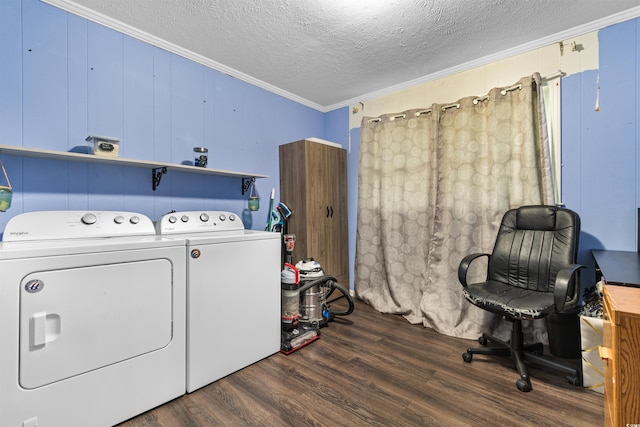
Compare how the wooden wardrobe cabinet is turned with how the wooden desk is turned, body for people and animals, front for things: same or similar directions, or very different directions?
very different directions

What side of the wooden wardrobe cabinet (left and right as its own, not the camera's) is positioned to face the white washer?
right

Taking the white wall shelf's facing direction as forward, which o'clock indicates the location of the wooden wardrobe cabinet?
The wooden wardrobe cabinet is roughly at 10 o'clock from the white wall shelf.

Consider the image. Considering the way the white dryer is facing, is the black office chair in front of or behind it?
in front

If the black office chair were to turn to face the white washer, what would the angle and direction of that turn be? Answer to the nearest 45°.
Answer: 0° — it already faces it

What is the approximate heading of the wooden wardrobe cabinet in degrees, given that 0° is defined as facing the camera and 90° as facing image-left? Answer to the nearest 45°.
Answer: approximately 315°

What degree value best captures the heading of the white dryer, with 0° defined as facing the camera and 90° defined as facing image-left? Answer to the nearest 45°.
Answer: approximately 315°

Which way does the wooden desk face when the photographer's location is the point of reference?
facing to the left of the viewer

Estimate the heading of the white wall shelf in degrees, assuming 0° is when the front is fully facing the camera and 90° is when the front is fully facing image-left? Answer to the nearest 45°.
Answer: approximately 315°

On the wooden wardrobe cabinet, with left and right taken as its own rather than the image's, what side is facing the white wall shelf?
right

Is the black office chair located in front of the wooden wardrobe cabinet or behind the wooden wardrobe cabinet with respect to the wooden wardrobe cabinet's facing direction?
in front
